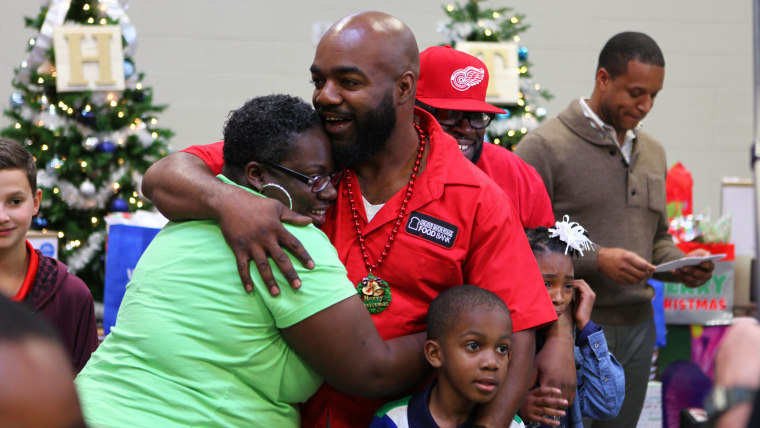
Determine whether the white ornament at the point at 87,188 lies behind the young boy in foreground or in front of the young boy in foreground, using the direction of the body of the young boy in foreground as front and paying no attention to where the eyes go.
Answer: behind

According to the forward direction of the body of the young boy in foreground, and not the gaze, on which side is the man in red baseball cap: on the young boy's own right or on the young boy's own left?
on the young boy's own left

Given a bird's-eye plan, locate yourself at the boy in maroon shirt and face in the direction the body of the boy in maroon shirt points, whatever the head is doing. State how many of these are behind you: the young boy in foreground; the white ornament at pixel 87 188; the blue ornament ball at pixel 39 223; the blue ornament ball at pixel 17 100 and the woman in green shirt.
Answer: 3

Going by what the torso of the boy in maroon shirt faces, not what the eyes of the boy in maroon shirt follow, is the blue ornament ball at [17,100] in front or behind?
behind

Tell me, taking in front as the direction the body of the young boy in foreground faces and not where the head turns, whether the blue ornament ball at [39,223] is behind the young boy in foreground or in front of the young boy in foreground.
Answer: behind
